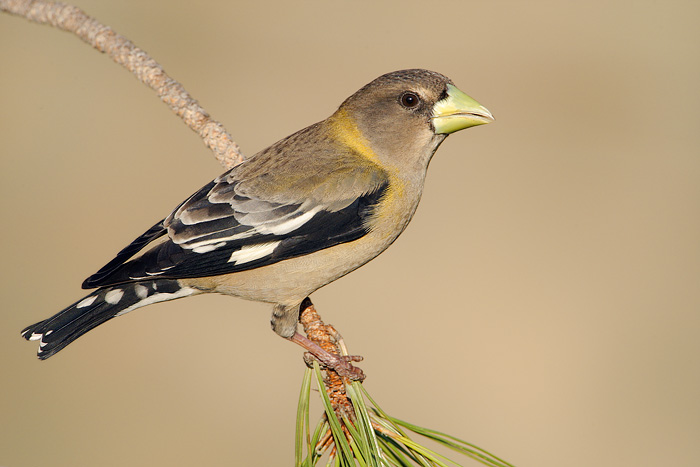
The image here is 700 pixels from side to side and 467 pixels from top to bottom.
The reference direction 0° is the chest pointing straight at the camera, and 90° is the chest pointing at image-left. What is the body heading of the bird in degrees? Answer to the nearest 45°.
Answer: approximately 270°
